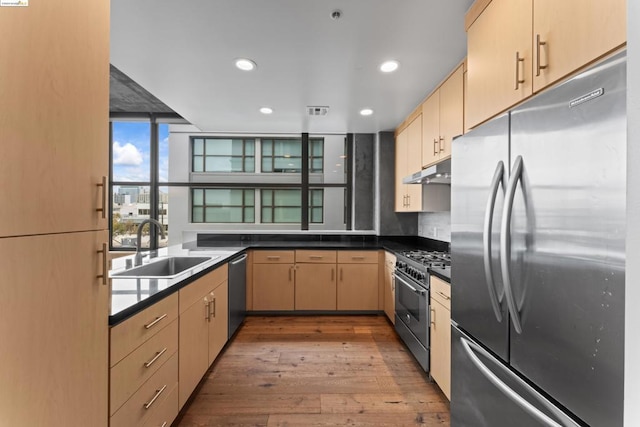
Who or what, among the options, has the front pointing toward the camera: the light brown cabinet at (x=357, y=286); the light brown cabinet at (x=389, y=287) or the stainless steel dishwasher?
the light brown cabinet at (x=357, y=286)

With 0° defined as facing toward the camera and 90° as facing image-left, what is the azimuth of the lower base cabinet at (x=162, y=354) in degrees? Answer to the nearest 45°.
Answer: approximately 315°

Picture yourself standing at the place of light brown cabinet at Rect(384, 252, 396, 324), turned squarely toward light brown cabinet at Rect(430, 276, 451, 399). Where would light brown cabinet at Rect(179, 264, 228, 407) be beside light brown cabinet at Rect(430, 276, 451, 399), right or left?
right

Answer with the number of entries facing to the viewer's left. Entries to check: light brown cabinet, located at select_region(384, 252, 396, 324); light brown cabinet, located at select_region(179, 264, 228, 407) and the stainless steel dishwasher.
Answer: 1

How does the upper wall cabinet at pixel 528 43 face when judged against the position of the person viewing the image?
facing the viewer and to the left of the viewer

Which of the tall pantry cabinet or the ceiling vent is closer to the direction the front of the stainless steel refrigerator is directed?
the tall pantry cabinet

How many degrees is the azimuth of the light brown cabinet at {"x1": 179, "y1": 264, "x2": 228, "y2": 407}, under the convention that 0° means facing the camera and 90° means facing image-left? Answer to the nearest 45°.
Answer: approximately 315°

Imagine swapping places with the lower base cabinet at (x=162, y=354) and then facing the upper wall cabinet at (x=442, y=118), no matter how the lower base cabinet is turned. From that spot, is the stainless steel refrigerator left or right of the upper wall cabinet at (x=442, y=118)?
right

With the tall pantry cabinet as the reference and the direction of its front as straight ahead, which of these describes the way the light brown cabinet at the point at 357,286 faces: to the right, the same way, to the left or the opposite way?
to the right

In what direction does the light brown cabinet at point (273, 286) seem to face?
toward the camera

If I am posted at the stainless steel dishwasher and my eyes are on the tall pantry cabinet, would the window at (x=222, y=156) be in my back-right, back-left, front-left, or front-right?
back-right

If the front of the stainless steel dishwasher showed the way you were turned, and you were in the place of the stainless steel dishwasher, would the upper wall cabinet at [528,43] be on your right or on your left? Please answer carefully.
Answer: on your right

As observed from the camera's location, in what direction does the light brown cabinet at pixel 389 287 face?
facing to the left of the viewer

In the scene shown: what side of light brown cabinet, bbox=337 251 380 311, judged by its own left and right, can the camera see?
front
